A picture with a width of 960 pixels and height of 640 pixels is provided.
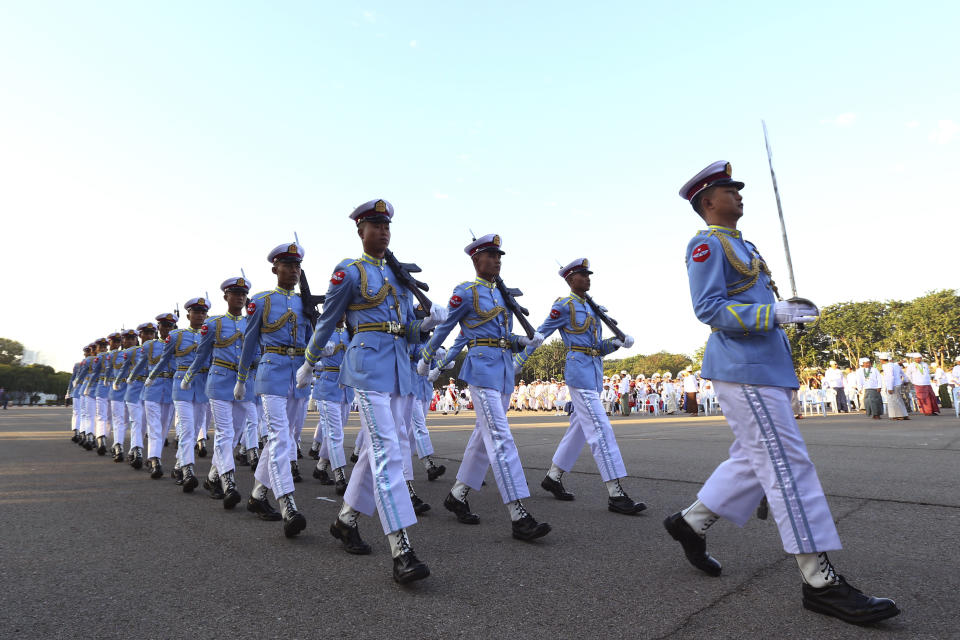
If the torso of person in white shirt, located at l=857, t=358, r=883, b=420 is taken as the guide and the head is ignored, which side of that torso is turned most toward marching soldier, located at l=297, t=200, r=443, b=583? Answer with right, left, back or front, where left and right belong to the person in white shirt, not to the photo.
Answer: front

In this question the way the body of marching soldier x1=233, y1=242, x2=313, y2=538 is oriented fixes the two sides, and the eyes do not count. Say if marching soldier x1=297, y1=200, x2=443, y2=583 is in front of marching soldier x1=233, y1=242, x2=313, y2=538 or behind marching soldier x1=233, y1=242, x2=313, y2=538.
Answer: in front

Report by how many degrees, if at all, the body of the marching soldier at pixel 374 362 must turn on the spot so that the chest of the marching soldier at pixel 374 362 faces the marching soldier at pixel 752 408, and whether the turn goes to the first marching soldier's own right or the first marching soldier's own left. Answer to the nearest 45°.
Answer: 0° — they already face them

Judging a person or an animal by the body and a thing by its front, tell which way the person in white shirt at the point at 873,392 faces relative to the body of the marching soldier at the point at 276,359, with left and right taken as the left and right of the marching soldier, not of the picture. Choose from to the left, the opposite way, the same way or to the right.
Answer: to the right

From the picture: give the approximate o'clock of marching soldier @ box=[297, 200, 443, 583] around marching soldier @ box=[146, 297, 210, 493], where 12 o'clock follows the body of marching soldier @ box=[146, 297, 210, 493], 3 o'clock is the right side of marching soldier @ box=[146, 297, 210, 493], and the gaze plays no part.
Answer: marching soldier @ box=[297, 200, 443, 583] is roughly at 1 o'clock from marching soldier @ box=[146, 297, 210, 493].

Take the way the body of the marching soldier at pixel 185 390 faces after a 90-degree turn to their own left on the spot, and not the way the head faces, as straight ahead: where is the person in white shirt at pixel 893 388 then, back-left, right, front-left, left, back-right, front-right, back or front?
front-right

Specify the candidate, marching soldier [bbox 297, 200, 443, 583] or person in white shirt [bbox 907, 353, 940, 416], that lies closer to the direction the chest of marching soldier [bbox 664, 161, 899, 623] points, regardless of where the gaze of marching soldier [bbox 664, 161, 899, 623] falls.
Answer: the person in white shirt

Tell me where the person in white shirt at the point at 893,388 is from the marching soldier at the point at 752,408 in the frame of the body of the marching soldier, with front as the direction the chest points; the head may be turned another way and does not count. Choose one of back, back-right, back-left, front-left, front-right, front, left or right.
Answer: left

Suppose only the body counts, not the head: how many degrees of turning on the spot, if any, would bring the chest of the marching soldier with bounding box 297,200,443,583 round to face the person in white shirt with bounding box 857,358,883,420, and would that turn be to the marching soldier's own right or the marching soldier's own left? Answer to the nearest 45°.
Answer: approximately 90° to the marching soldier's own left

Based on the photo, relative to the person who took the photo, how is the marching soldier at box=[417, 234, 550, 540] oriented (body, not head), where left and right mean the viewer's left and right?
facing the viewer and to the right of the viewer

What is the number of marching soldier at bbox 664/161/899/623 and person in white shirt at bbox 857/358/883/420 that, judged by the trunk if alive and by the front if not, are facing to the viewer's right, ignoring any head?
1

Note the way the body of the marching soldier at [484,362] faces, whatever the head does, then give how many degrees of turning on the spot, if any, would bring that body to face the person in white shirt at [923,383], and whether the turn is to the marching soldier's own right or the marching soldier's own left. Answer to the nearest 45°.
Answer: approximately 90° to the marching soldier's own left

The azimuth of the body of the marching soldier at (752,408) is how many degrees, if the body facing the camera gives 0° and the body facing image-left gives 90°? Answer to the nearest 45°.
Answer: approximately 270°

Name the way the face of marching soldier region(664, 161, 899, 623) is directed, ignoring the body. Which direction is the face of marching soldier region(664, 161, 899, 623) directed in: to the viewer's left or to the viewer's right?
to the viewer's right

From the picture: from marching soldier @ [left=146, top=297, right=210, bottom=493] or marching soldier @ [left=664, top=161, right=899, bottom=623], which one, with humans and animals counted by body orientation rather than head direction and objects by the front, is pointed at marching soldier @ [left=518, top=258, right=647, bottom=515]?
marching soldier @ [left=146, top=297, right=210, bottom=493]
